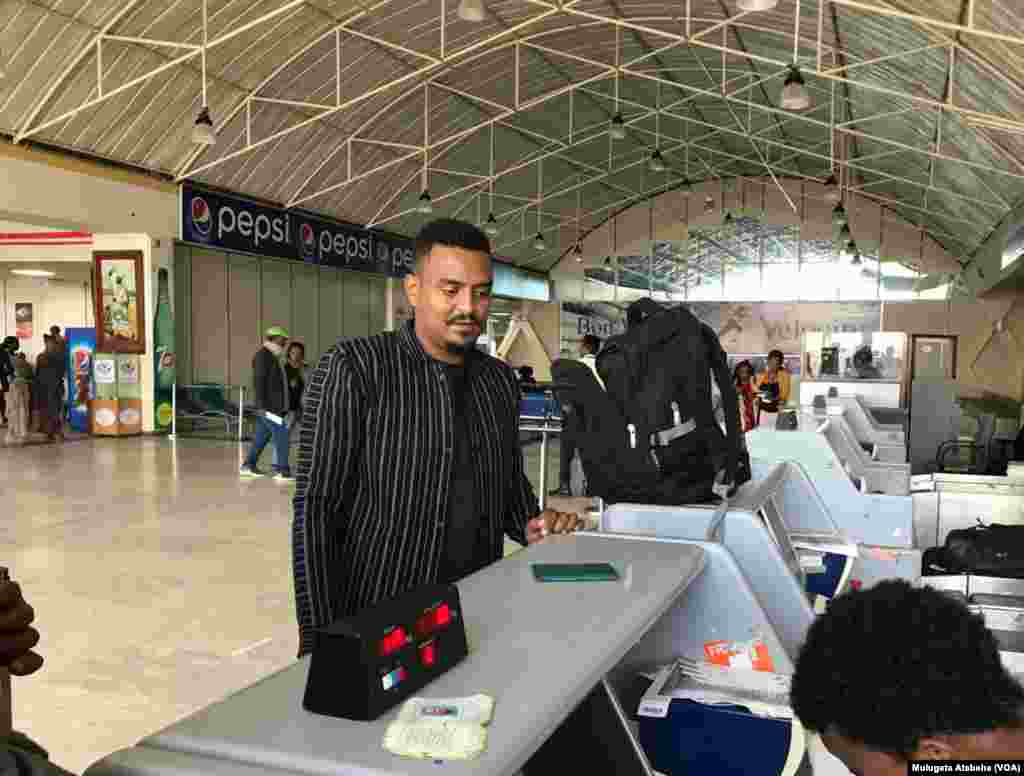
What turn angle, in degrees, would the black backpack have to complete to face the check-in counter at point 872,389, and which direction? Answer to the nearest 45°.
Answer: approximately 135° to its right

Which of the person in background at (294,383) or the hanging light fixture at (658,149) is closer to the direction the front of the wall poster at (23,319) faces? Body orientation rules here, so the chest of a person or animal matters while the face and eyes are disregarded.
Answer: the person in background

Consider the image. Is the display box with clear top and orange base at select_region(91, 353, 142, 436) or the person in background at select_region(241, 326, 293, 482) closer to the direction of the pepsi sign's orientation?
the person in background

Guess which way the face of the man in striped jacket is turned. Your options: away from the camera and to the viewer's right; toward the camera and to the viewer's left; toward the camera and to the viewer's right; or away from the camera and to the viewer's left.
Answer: toward the camera and to the viewer's right

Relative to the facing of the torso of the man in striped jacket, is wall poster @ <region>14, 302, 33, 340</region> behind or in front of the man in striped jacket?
behind

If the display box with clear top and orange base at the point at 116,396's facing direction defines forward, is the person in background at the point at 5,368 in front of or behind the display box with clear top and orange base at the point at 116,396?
behind

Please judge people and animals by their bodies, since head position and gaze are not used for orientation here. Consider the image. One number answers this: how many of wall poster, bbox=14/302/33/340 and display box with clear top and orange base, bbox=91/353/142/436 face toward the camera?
2

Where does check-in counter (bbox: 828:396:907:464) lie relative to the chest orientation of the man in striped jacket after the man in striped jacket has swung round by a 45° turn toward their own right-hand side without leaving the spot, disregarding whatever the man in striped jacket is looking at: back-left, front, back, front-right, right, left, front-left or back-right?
back-left

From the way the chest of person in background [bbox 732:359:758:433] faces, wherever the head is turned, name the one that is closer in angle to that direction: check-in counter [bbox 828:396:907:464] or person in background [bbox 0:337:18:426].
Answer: the check-in counter

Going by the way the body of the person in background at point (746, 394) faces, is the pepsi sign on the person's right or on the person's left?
on the person's right
